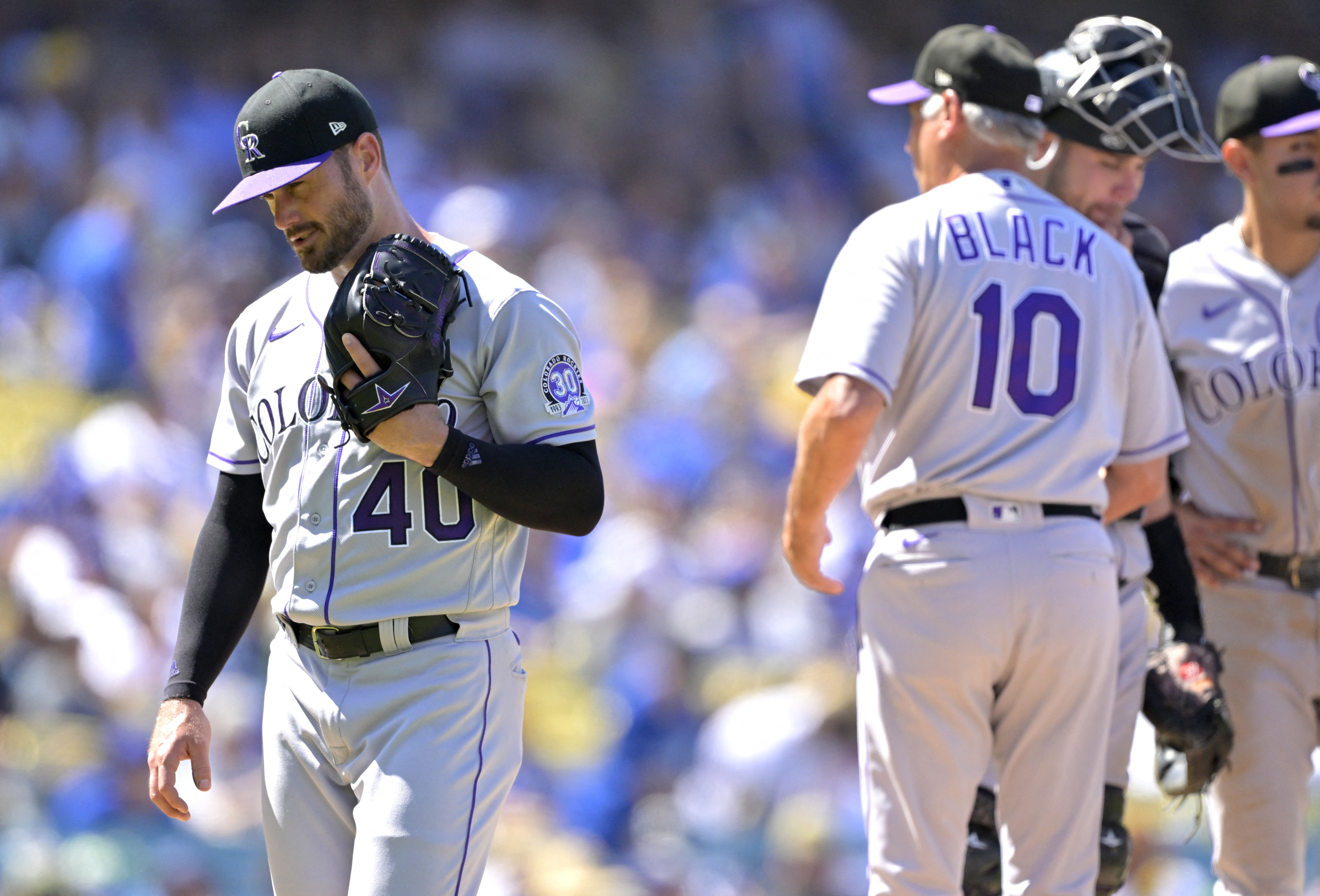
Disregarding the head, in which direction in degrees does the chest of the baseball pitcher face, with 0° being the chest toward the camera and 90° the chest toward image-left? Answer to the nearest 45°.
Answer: approximately 45°

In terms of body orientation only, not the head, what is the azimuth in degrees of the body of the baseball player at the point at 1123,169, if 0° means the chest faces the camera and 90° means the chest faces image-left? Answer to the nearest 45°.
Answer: approximately 315°

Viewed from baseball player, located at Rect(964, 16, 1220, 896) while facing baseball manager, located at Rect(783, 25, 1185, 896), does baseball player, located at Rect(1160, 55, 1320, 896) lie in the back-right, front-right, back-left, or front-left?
back-left

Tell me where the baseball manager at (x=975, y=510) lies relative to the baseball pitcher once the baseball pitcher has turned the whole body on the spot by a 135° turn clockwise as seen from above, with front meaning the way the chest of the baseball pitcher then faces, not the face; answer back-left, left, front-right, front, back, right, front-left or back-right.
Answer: right

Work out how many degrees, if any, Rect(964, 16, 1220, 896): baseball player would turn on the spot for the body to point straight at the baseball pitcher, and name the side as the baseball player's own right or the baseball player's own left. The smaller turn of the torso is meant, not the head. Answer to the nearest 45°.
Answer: approximately 90° to the baseball player's own right

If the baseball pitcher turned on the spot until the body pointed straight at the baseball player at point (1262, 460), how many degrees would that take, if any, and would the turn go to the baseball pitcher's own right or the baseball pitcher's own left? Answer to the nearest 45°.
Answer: approximately 135° to the baseball pitcher's own left
